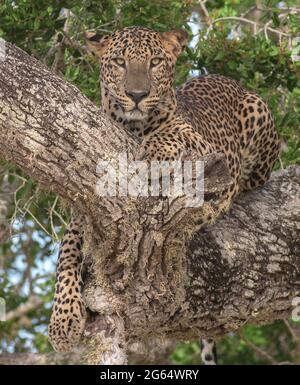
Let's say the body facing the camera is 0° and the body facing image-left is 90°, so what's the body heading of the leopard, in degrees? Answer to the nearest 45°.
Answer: approximately 45°
